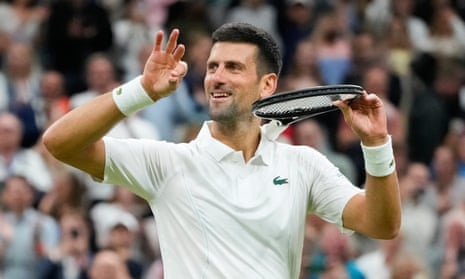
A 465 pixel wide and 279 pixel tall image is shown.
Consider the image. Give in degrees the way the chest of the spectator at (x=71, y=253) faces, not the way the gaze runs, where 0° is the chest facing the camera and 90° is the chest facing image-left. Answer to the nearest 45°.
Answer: approximately 0°

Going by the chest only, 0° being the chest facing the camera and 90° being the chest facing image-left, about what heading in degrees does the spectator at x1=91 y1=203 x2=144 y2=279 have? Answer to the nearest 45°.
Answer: approximately 0°

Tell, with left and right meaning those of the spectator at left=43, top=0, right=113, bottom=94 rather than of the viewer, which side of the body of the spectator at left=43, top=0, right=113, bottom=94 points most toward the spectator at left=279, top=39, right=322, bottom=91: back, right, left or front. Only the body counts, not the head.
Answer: left
